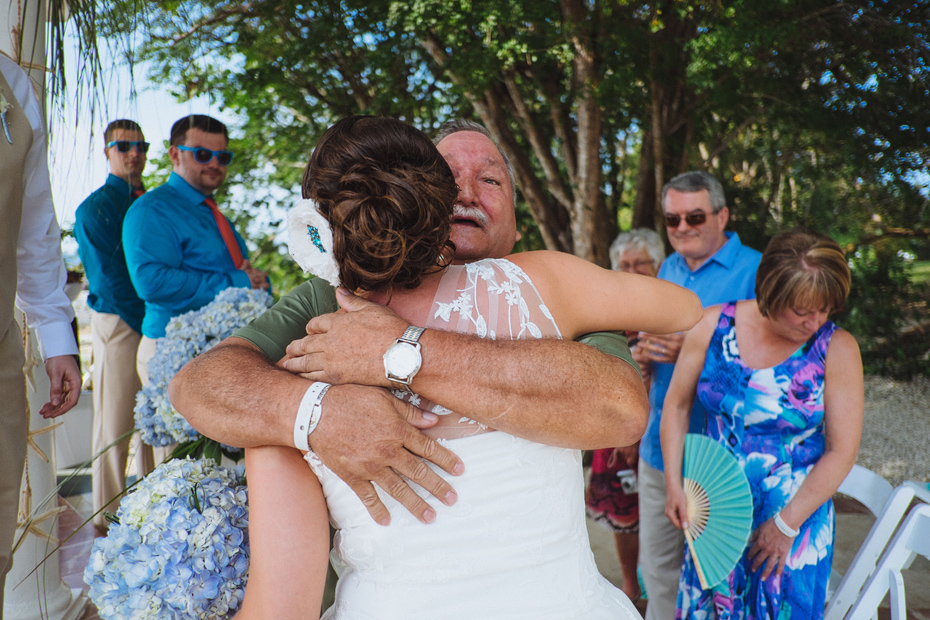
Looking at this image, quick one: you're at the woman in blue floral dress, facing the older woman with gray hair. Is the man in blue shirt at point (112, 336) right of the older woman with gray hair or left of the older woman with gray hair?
left

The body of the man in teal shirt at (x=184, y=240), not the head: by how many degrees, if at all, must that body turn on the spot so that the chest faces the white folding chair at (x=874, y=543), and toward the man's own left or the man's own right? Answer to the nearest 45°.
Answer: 0° — they already face it

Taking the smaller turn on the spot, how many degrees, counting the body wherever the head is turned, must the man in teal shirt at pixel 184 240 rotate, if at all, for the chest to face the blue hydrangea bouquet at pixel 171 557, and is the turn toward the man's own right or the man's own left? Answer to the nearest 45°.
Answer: approximately 45° to the man's own right

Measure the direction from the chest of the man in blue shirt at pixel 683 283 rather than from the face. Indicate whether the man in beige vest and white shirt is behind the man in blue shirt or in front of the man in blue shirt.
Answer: in front

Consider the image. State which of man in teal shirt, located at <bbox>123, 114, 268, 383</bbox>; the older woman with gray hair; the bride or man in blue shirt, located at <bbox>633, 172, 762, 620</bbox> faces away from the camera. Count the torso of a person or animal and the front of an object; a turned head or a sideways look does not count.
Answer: the bride

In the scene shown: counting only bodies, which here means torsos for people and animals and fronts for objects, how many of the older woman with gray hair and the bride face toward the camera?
1

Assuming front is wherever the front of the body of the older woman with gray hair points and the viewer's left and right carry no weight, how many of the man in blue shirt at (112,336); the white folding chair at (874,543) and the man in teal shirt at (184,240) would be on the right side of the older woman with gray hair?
2

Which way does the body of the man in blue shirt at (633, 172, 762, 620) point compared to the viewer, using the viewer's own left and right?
facing the viewer and to the left of the viewer

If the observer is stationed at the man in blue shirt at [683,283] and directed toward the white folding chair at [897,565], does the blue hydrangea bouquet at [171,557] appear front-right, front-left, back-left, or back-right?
front-right

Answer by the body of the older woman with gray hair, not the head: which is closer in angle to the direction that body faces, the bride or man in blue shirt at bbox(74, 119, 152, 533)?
the bride

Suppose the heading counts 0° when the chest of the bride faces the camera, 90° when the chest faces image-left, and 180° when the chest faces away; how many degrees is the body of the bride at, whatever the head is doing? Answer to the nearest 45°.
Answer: approximately 180°

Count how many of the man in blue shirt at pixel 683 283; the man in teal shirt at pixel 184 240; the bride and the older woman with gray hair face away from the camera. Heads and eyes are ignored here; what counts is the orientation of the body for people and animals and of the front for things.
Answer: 1

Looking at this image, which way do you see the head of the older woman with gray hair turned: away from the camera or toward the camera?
toward the camera

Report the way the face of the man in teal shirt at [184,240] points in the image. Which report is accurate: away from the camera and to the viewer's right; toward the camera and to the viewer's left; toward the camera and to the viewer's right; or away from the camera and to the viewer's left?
toward the camera and to the viewer's right

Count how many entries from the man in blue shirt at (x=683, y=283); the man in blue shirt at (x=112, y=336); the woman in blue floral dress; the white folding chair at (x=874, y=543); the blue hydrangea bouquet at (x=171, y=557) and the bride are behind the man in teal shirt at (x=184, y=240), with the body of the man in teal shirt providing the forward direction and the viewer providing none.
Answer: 1

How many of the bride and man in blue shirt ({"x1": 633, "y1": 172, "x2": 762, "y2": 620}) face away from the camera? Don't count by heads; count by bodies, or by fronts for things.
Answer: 1

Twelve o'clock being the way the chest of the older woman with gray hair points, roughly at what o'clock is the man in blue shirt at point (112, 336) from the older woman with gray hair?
The man in blue shirt is roughly at 3 o'clock from the older woman with gray hair.

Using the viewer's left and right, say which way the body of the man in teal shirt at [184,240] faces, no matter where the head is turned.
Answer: facing the viewer and to the right of the viewer

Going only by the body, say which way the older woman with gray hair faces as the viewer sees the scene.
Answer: toward the camera
